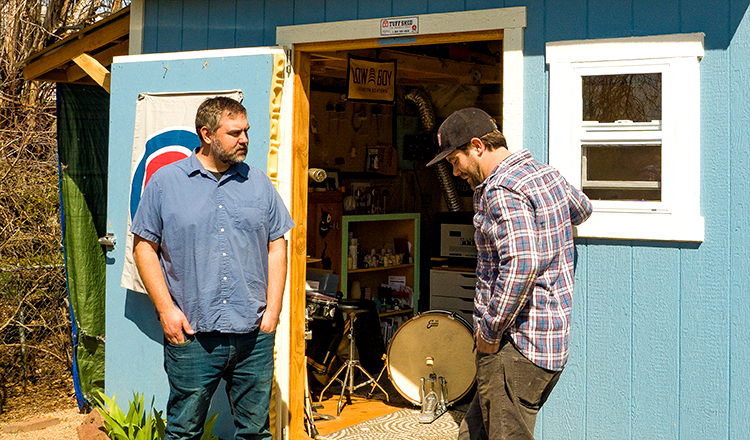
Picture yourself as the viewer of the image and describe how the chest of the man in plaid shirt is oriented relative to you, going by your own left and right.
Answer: facing to the left of the viewer

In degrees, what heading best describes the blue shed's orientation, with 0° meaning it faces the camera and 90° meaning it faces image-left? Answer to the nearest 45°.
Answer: approximately 0°

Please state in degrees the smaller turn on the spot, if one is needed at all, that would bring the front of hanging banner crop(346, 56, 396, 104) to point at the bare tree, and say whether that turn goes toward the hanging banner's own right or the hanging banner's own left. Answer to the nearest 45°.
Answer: approximately 90° to the hanging banner's own right

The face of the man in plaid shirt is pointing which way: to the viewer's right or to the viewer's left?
to the viewer's left

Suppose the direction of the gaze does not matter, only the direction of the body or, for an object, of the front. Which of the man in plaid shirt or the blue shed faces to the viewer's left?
the man in plaid shirt

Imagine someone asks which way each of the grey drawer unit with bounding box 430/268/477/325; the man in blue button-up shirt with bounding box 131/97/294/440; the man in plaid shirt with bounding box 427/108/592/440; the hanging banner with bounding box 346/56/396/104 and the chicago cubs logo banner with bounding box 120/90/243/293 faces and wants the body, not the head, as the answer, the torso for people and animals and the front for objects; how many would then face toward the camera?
4

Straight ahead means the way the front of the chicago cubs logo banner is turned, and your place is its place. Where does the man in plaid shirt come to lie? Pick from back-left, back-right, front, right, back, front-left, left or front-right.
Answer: front-left

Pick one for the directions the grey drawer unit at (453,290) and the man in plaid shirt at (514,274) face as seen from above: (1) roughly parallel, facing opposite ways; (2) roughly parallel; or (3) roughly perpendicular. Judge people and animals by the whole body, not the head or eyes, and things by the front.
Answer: roughly perpendicular

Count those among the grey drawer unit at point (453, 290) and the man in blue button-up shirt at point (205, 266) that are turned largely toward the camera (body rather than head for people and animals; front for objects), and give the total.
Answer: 2

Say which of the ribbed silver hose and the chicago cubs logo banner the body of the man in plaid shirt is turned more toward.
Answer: the chicago cubs logo banner
